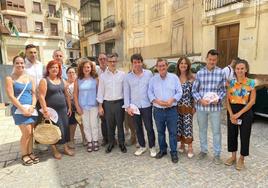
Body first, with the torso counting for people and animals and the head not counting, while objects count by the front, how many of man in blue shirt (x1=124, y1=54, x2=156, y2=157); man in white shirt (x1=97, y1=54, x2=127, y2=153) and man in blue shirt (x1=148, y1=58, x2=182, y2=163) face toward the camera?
3

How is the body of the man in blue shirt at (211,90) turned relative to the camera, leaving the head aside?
toward the camera

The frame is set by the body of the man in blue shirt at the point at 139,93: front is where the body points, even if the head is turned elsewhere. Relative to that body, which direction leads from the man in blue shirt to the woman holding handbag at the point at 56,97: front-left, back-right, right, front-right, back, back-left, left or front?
right

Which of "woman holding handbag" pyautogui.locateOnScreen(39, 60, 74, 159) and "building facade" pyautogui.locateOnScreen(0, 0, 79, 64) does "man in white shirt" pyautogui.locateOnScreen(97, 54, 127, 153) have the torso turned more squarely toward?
the woman holding handbag

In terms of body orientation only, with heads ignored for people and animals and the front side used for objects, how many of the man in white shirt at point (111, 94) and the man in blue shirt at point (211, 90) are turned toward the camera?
2

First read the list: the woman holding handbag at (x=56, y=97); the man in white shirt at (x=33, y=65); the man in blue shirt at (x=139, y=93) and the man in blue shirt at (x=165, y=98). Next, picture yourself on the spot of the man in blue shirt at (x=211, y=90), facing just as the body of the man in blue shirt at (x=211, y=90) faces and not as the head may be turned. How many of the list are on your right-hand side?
4

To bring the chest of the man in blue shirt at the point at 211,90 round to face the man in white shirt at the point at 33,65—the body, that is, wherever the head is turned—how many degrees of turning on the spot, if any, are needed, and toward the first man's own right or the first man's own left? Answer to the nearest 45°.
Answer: approximately 90° to the first man's own right

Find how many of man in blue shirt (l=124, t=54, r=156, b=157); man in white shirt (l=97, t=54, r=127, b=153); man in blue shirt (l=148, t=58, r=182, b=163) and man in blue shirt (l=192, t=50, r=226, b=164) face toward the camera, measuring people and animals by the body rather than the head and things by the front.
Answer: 4

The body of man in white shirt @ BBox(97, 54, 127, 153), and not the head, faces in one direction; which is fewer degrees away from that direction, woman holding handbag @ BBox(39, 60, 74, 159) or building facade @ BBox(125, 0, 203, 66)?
the woman holding handbag

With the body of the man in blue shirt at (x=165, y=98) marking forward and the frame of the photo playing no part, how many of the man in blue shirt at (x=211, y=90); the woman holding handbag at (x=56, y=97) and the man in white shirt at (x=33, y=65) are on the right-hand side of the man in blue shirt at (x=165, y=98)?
2

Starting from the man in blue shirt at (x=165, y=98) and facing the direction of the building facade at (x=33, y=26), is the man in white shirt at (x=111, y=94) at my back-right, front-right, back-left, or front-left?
front-left

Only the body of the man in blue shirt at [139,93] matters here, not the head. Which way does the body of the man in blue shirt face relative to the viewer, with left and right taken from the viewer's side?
facing the viewer
